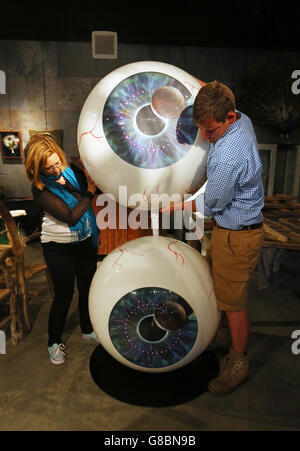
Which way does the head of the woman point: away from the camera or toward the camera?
toward the camera

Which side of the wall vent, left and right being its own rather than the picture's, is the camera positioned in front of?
front

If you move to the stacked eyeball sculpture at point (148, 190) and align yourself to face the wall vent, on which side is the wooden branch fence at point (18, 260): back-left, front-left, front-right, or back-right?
front-left

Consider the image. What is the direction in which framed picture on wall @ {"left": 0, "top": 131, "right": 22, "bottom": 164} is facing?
toward the camera

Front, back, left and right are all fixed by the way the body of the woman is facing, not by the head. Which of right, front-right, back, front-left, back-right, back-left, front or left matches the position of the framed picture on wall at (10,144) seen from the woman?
back-left

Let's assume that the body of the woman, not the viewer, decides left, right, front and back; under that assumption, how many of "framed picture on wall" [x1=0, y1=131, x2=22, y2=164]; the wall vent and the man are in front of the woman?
1

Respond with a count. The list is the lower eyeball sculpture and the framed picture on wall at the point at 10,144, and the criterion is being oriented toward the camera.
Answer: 2

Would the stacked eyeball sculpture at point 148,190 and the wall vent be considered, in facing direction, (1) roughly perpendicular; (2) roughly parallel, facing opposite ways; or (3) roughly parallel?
roughly parallel

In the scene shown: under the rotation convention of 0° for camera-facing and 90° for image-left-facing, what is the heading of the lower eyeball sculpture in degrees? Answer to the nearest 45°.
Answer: approximately 0°

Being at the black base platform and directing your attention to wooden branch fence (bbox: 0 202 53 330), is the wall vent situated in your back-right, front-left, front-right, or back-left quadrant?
front-right

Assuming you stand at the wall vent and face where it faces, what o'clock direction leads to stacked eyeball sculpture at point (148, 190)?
The stacked eyeball sculpture is roughly at 12 o'clock from the wall vent.

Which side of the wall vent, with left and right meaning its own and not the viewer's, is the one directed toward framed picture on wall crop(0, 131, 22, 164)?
right

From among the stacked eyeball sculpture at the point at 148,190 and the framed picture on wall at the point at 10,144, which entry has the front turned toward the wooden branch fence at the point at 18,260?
the framed picture on wall
